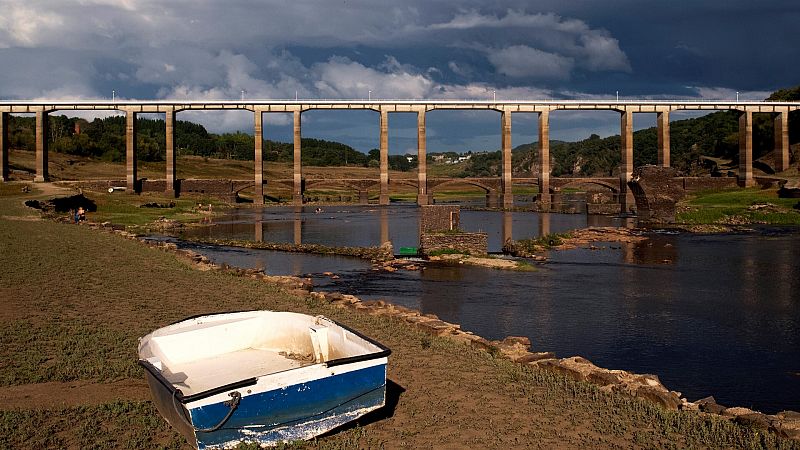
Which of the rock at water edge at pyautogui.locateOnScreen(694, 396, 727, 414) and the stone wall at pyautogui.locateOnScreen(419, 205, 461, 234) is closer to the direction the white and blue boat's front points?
the stone wall

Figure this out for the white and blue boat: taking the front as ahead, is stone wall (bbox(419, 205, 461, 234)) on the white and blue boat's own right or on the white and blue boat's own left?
on the white and blue boat's own right

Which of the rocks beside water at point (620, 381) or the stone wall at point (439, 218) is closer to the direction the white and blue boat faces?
the stone wall

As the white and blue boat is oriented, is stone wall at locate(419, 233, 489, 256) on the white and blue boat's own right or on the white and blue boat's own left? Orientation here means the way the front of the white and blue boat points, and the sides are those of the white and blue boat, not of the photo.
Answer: on the white and blue boat's own right

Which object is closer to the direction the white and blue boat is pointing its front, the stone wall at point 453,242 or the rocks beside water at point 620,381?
the stone wall

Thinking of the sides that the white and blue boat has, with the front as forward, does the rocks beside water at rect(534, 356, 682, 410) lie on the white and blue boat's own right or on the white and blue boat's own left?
on the white and blue boat's own right

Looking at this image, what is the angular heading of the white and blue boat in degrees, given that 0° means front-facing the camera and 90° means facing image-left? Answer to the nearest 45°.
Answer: approximately 135°
